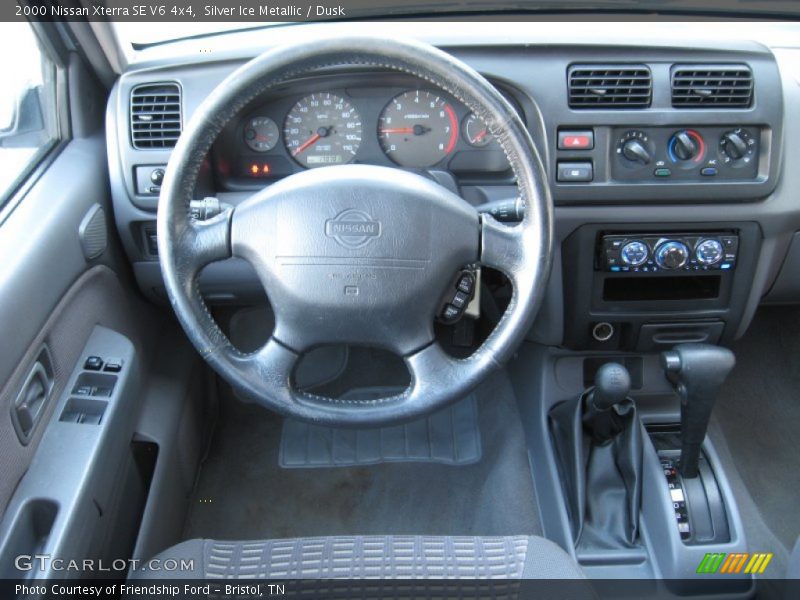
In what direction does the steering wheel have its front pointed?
toward the camera
